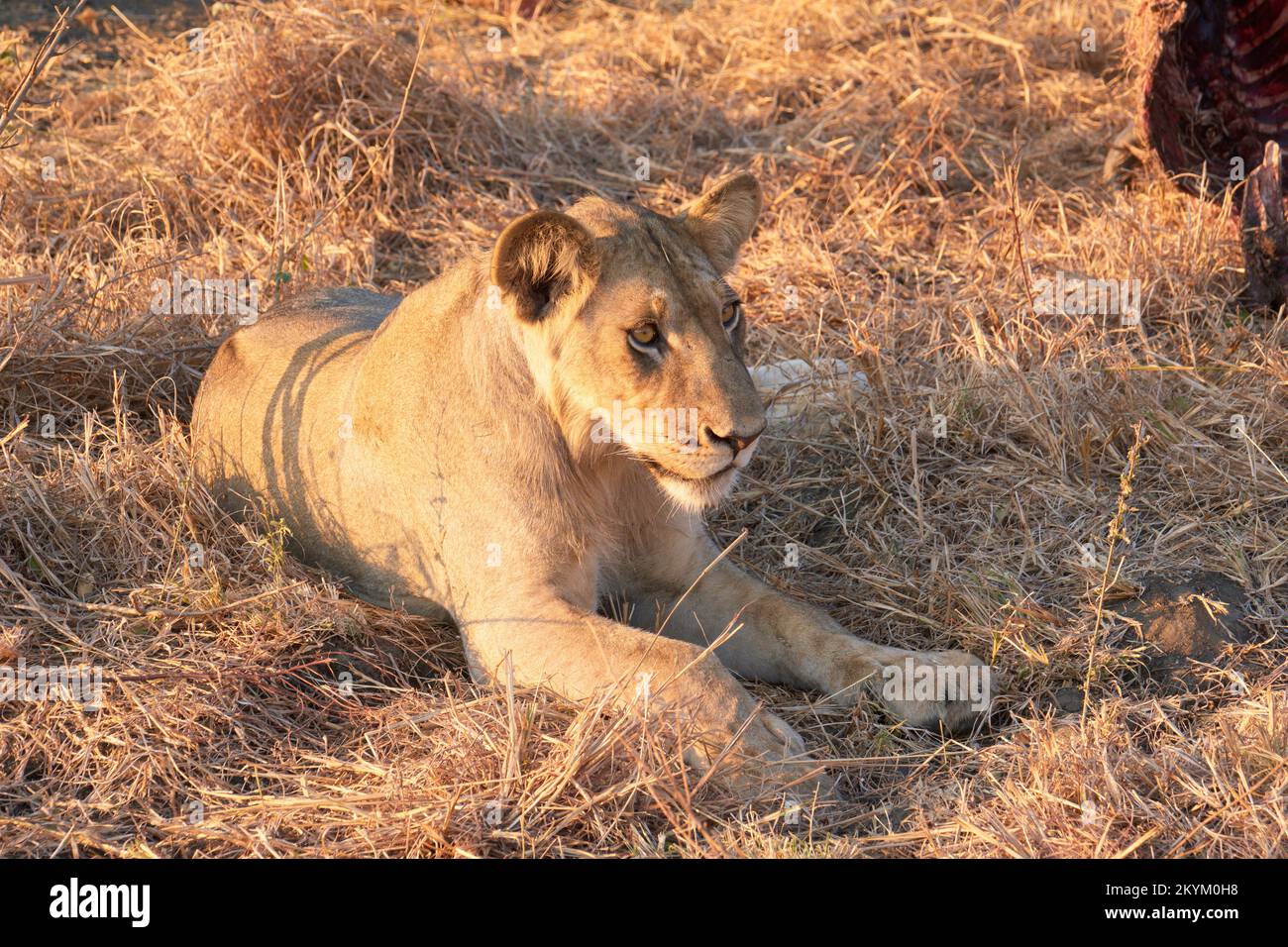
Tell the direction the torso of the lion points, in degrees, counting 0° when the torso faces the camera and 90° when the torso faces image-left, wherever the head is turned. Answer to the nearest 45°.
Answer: approximately 315°
